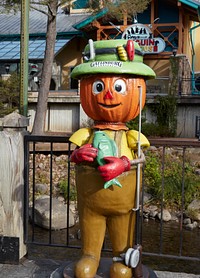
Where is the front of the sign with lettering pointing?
toward the camera

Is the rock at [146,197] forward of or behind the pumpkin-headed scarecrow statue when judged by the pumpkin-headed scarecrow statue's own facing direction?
behind

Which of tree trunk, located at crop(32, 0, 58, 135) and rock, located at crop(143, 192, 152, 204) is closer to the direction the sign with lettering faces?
the rock

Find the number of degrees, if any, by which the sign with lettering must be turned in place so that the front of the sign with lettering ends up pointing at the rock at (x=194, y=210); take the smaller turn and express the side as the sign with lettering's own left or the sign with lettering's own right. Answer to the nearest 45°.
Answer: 0° — it already faces it

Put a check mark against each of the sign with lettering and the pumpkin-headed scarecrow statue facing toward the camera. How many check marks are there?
2

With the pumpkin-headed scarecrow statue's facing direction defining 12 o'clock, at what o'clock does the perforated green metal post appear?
The perforated green metal post is roughly at 5 o'clock from the pumpkin-headed scarecrow statue.

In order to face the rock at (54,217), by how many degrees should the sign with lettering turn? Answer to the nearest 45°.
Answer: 0° — it already faces it

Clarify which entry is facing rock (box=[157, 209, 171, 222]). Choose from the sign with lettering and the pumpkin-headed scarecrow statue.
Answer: the sign with lettering

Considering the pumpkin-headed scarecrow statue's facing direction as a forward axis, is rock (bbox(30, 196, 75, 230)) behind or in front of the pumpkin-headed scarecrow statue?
behind

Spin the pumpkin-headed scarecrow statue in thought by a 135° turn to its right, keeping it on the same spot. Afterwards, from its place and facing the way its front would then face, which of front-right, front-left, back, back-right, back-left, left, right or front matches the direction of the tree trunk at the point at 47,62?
front-right

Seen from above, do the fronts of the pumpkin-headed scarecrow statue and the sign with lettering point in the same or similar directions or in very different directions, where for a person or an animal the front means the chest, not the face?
same or similar directions

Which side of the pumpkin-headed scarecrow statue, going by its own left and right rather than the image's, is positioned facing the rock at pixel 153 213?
back

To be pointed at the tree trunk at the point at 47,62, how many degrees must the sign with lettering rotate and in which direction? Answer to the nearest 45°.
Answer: approximately 45° to its right

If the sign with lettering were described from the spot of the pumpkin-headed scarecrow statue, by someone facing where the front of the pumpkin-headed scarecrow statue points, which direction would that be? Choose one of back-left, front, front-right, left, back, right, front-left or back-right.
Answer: back

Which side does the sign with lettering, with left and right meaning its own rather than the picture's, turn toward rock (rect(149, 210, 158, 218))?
front

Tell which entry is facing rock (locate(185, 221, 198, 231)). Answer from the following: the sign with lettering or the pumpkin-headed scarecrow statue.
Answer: the sign with lettering

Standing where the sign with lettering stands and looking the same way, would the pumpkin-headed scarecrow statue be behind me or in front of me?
in front
